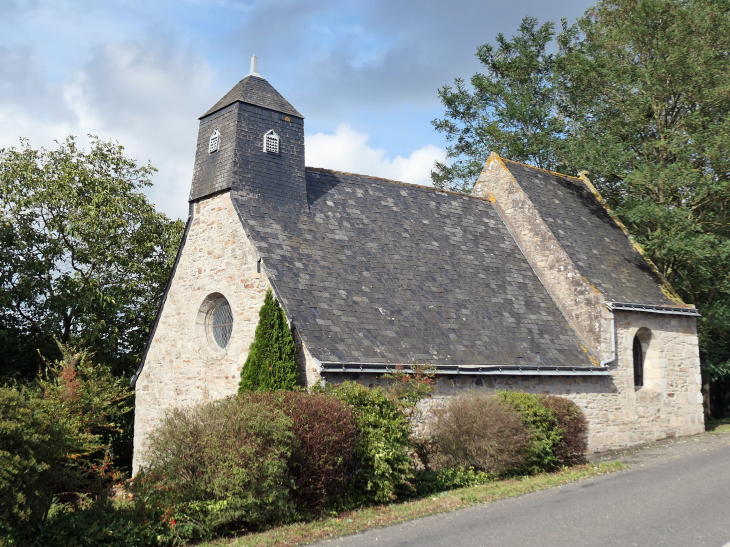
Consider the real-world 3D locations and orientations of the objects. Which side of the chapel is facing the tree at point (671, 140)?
back

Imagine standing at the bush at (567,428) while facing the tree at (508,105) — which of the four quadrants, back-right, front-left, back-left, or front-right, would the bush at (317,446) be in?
back-left

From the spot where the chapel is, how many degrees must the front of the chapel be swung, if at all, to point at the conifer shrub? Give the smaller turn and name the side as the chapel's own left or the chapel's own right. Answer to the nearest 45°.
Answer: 0° — it already faces it

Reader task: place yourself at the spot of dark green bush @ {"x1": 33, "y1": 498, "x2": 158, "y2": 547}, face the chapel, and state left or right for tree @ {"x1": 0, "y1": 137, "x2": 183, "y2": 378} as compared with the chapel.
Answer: left

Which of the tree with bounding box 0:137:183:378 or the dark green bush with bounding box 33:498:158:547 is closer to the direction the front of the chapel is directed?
the dark green bush

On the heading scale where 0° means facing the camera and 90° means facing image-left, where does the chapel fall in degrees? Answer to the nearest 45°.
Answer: approximately 45°

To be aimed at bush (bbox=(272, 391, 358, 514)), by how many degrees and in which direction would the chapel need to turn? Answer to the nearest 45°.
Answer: approximately 45° to its left
